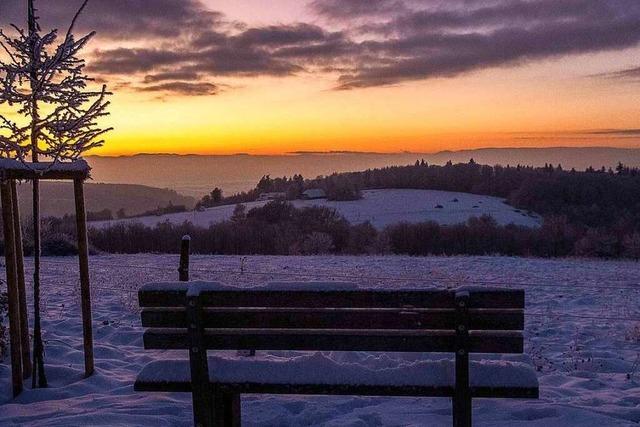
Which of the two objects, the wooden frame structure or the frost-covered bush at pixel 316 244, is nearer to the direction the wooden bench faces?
the frost-covered bush

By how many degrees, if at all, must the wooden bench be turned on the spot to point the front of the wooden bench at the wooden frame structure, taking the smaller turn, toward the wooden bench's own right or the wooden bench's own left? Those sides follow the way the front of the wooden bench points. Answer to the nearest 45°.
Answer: approximately 45° to the wooden bench's own left

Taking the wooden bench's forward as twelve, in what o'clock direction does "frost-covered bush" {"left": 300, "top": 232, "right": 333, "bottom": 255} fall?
The frost-covered bush is roughly at 12 o'clock from the wooden bench.

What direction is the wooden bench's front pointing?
away from the camera
